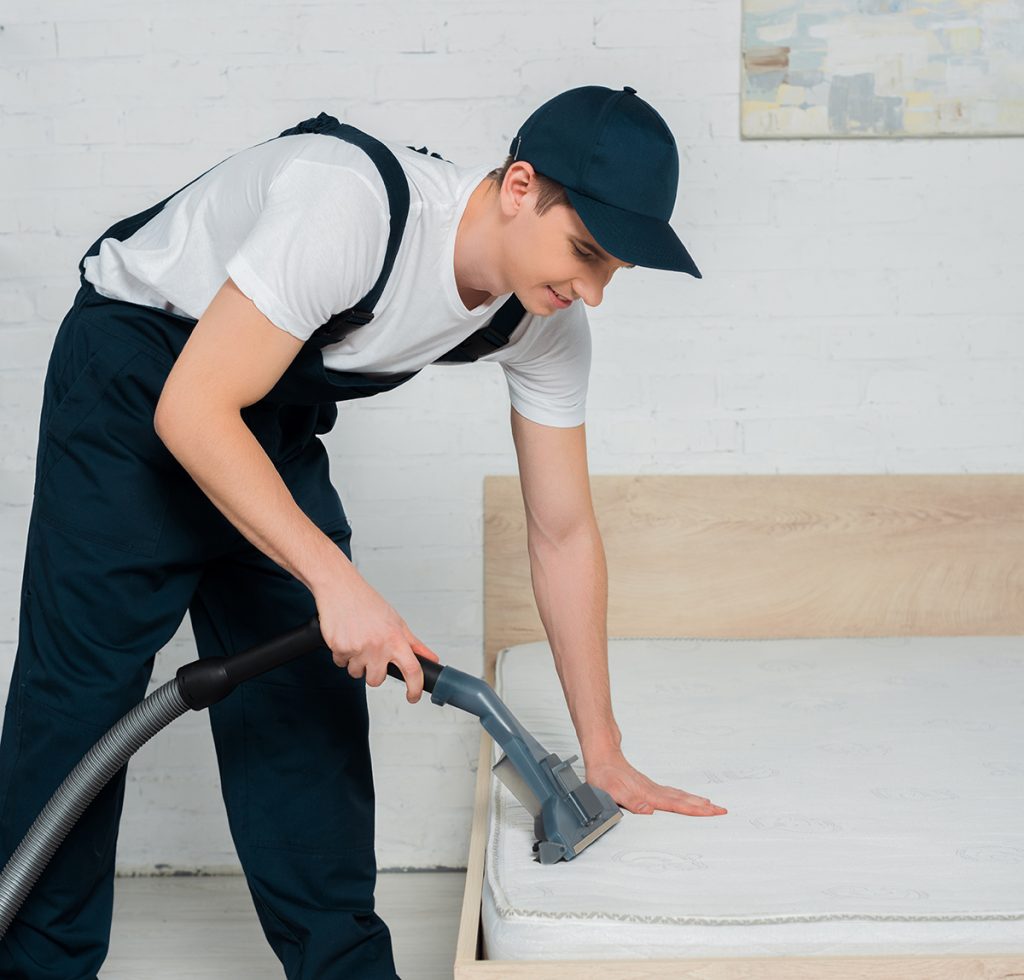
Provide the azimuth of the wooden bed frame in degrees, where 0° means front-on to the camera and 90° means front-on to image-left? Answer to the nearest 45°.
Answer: approximately 0°

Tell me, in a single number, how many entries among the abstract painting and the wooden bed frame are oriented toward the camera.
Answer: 2

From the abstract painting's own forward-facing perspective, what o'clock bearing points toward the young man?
The young man is roughly at 1 o'clock from the abstract painting.
